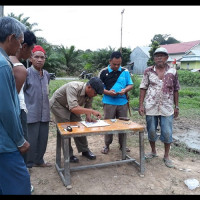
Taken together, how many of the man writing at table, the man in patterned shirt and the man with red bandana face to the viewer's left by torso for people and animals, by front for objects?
0

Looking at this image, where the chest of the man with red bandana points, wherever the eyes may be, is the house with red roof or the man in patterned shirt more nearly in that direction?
the man in patterned shirt

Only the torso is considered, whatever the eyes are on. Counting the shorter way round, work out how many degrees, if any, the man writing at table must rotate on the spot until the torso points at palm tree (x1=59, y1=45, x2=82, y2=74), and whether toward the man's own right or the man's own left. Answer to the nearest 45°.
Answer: approximately 135° to the man's own left

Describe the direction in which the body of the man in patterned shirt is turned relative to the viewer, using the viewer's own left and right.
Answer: facing the viewer

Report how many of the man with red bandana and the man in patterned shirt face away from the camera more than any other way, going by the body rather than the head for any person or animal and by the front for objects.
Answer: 0

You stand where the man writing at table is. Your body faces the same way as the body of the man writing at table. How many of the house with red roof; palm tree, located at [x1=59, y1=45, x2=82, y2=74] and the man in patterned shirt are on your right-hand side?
0

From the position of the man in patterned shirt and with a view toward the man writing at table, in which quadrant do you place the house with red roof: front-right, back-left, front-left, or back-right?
back-right

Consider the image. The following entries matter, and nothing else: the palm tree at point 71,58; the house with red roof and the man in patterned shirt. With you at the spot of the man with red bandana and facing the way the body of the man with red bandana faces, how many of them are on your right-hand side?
0

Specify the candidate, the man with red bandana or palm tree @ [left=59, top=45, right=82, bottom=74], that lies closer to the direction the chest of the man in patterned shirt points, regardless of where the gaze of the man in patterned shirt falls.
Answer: the man with red bandana

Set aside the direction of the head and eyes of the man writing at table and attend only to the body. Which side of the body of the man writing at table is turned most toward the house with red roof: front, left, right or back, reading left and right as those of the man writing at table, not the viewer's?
left

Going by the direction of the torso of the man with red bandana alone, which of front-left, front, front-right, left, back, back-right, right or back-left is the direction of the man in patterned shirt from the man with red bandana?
front-left

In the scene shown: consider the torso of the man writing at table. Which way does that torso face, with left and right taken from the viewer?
facing the viewer and to the right of the viewer

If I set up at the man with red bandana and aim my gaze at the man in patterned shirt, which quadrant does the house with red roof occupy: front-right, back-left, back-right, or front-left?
front-left

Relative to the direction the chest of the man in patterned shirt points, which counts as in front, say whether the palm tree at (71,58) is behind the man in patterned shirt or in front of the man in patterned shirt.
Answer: behind

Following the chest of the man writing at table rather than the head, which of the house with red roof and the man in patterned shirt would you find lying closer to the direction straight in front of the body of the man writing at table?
the man in patterned shirt

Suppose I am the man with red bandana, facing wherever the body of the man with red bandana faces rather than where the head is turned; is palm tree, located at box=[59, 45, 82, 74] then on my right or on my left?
on my left

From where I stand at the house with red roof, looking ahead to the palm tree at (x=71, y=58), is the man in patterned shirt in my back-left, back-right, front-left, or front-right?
front-left
